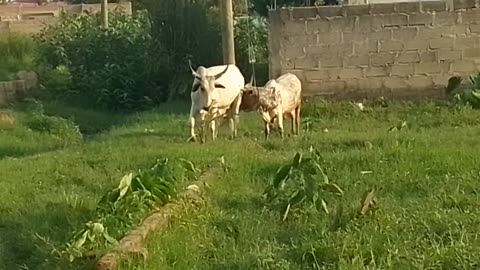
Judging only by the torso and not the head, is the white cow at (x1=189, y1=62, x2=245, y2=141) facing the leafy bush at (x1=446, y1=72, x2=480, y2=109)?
no

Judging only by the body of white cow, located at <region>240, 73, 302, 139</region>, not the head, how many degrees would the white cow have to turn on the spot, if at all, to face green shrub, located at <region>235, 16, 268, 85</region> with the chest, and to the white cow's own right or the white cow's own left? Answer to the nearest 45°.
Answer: approximately 135° to the white cow's own right

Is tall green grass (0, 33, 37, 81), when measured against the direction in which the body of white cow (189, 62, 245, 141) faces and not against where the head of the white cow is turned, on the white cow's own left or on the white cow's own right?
on the white cow's own right

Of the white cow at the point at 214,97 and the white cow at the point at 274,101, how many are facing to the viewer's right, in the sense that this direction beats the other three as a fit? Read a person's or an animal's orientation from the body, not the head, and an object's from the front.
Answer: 0

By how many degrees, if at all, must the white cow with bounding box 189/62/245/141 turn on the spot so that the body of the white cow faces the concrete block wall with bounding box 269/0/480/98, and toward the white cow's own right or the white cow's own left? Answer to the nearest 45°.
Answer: approximately 180°

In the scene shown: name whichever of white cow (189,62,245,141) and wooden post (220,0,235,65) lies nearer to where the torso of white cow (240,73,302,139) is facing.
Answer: the white cow

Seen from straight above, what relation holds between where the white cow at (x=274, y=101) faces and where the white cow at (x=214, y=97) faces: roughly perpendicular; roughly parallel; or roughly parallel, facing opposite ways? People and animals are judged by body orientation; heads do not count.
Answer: roughly parallel

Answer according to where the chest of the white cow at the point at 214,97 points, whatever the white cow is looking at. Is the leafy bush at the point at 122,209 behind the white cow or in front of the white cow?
in front

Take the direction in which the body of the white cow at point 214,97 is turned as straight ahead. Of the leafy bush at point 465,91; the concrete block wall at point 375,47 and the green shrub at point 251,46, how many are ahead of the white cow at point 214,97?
0

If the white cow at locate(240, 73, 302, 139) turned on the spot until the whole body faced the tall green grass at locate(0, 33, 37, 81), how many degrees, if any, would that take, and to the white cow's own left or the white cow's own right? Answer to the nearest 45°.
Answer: approximately 90° to the white cow's own right

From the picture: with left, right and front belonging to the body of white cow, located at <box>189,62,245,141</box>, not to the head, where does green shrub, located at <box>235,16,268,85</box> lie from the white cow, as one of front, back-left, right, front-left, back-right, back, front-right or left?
back-right

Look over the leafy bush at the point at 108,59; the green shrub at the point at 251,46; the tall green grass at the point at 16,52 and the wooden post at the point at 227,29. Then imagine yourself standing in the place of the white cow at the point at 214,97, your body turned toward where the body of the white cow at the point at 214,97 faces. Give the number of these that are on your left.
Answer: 0

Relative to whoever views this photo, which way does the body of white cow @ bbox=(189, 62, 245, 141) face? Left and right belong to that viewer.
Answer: facing the viewer and to the left of the viewer

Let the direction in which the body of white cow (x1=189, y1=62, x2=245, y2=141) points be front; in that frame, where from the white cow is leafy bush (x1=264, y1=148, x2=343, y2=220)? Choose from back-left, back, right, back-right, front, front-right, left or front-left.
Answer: front-left
